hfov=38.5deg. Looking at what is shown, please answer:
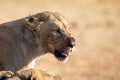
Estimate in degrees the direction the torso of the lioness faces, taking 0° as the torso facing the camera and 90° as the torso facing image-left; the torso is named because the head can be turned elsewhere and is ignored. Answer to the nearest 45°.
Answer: approximately 270°
